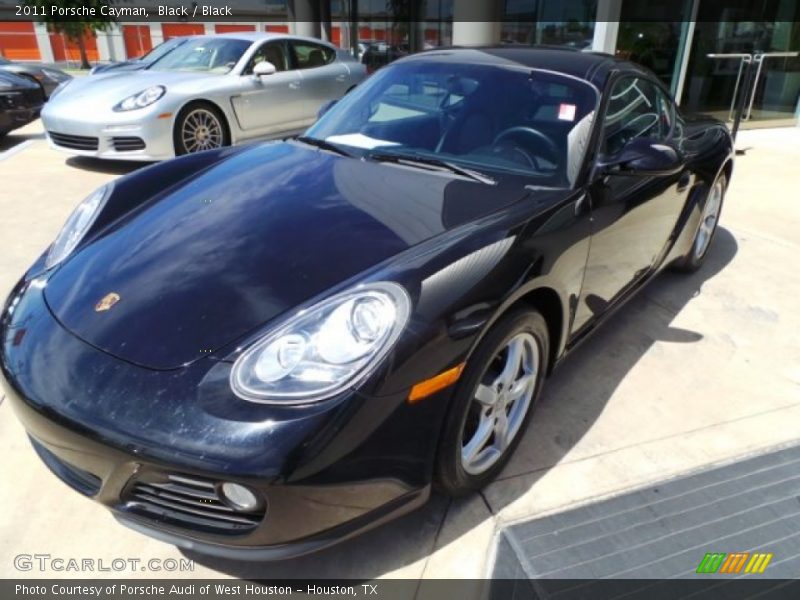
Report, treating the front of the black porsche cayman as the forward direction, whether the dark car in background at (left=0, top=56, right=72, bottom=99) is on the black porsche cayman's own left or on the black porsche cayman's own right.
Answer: on the black porsche cayman's own right

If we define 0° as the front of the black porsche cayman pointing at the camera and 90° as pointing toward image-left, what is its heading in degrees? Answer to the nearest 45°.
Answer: approximately 45°

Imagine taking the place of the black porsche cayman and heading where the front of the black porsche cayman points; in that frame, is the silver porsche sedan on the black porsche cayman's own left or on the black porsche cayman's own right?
on the black porsche cayman's own right

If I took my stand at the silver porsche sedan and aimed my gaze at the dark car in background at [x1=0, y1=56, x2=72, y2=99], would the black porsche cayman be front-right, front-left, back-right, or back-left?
back-left

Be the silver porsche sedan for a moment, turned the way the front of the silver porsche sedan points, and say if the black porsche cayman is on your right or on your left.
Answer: on your left

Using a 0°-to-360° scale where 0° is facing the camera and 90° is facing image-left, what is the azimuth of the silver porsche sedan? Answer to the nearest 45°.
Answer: approximately 45°

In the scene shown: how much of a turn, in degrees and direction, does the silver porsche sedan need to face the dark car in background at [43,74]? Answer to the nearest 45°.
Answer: approximately 90° to its right

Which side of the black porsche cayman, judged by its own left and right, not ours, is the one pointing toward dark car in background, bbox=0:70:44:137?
right

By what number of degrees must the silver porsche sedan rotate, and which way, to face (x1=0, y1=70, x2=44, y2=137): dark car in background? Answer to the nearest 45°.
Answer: approximately 90° to its right
